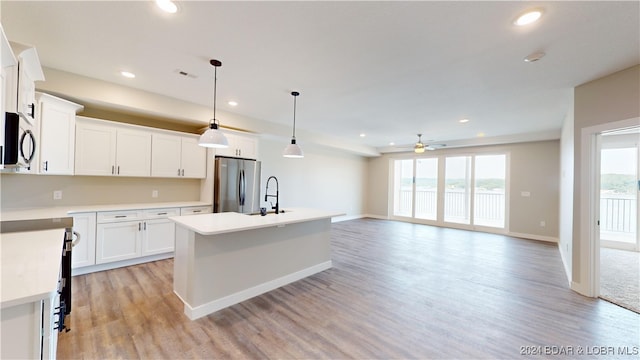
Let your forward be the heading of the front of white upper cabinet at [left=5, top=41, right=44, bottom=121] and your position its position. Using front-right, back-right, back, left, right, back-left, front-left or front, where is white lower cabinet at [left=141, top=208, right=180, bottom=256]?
front-left

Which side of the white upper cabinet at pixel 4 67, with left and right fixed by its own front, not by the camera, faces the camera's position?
right

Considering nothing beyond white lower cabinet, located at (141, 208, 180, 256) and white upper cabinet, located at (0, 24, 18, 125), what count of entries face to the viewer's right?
1

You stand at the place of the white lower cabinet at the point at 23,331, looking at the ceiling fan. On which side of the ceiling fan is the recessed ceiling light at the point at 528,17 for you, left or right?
right

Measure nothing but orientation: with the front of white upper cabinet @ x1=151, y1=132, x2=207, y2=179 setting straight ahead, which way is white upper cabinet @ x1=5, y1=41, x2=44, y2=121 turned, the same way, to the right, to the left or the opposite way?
to the left

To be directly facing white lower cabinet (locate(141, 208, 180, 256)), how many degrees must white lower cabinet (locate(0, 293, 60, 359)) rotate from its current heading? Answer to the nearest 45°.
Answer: approximately 45° to its left

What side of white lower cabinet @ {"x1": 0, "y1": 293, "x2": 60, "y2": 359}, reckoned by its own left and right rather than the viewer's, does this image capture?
right

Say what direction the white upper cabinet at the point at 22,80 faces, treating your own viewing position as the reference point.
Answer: facing to the right of the viewer

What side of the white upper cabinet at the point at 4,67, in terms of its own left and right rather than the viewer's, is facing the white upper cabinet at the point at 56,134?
left

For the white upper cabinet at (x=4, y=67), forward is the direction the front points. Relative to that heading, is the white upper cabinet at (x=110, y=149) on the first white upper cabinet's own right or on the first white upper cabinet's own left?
on the first white upper cabinet's own left
